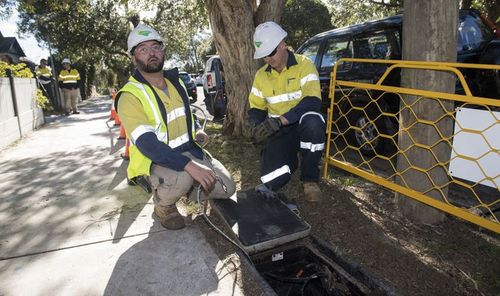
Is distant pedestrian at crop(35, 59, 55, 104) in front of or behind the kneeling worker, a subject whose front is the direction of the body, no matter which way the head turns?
behind

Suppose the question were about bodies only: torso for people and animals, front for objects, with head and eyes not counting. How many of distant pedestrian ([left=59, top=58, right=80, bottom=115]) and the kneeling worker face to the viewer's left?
0

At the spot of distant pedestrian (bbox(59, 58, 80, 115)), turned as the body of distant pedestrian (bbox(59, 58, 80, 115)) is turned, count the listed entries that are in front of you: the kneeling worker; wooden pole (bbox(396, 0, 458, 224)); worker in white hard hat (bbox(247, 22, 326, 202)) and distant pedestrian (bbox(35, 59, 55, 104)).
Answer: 3

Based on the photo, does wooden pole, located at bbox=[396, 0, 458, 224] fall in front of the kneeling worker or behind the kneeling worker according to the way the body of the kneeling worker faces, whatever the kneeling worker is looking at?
in front

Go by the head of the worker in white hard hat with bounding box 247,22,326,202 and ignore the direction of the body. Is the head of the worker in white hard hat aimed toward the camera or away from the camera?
toward the camera

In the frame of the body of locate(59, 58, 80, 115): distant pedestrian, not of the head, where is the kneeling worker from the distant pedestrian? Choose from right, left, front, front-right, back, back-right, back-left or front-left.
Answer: front

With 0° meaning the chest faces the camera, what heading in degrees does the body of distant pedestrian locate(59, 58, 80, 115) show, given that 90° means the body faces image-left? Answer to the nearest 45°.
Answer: approximately 0°

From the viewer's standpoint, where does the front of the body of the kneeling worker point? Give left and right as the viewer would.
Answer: facing the viewer and to the right of the viewer

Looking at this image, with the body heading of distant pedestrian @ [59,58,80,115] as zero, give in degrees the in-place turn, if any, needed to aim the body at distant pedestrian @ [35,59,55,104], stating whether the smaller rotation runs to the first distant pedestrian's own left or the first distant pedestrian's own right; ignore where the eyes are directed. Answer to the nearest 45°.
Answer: approximately 135° to the first distant pedestrian's own right

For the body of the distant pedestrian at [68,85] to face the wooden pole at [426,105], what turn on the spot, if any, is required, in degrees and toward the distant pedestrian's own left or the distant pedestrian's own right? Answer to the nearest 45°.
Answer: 0° — they already face it

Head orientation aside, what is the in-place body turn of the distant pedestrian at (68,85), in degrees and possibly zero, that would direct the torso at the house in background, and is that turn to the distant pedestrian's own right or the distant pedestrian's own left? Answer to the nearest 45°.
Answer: approximately 180°

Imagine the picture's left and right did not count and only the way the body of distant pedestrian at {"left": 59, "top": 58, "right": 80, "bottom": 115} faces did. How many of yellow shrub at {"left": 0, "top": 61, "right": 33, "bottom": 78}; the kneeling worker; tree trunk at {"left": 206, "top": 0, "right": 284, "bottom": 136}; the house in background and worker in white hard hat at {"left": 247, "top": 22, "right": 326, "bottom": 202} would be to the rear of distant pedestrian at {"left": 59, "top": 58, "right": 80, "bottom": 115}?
1

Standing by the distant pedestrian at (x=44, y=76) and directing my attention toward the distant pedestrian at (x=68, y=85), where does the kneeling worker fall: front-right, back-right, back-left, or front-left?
front-right

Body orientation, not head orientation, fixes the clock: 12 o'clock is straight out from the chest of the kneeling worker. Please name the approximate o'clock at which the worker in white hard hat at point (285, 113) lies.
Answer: The worker in white hard hat is roughly at 10 o'clock from the kneeling worker.

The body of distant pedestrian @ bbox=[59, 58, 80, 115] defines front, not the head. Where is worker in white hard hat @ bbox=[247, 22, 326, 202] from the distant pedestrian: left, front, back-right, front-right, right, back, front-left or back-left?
front

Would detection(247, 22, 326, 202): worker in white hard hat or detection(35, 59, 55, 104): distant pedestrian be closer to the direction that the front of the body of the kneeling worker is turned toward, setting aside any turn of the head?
the worker in white hard hat
